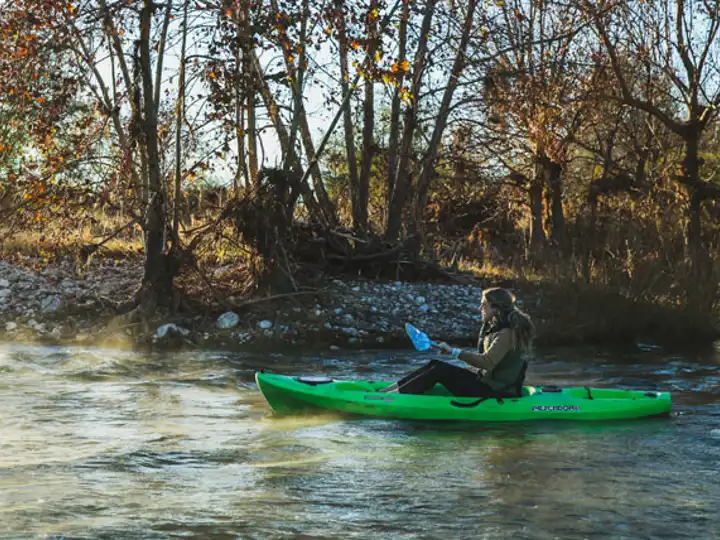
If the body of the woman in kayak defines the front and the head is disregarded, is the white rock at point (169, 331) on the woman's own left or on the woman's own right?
on the woman's own right

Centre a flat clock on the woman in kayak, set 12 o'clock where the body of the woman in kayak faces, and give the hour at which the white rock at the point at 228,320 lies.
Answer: The white rock is roughly at 2 o'clock from the woman in kayak.

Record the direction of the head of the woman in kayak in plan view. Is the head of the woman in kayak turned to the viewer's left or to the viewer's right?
to the viewer's left

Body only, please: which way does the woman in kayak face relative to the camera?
to the viewer's left
